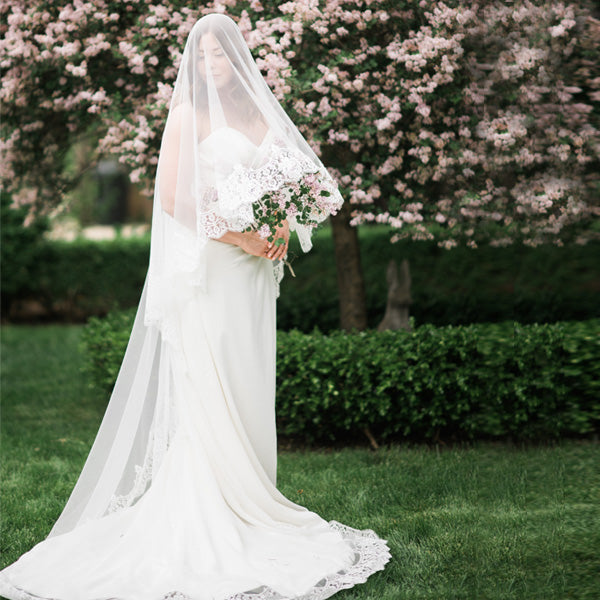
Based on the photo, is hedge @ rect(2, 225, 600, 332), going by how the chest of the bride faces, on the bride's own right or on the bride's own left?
on the bride's own left

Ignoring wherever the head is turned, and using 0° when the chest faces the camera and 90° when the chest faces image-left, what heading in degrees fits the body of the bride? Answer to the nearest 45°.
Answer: approximately 315°

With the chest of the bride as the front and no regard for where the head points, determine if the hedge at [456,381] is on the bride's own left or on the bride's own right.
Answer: on the bride's own left

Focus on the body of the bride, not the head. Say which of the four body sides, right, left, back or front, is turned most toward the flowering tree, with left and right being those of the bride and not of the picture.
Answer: left

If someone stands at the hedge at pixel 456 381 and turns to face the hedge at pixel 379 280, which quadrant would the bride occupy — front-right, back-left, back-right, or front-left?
back-left
